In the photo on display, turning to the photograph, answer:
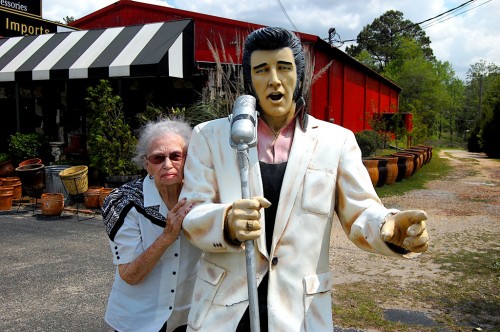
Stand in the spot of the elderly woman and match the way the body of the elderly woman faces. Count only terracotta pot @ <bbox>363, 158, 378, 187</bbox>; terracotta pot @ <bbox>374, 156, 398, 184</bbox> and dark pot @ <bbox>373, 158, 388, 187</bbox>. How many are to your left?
3

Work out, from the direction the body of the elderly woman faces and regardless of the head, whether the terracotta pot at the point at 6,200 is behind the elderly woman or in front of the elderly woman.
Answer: behind

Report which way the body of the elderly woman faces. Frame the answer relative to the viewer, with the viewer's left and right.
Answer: facing the viewer and to the right of the viewer

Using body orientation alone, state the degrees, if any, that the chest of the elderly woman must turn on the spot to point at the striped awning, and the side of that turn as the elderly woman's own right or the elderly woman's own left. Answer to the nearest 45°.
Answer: approximately 135° to the elderly woman's own left

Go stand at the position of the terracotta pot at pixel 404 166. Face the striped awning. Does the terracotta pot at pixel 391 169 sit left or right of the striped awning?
left

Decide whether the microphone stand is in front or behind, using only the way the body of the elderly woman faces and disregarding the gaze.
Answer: in front

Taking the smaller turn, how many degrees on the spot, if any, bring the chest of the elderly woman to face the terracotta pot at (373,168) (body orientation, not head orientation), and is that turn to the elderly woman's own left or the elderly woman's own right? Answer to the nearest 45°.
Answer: approximately 90° to the elderly woman's own left

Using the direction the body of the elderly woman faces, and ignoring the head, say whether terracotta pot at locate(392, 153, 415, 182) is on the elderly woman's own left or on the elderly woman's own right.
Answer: on the elderly woman's own left
